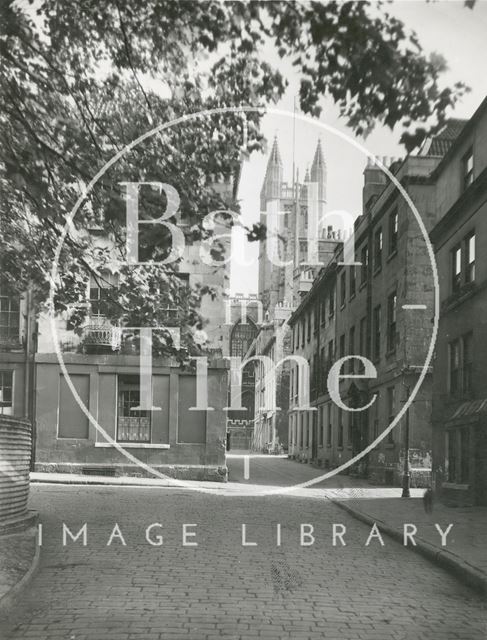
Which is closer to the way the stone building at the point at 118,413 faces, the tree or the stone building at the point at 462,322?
the tree

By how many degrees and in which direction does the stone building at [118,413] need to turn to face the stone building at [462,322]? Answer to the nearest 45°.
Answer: approximately 45° to its left

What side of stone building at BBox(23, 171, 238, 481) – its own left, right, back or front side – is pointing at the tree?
front

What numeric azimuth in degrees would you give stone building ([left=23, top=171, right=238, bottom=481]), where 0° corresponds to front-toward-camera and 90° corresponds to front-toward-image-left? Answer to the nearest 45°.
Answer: approximately 0°
